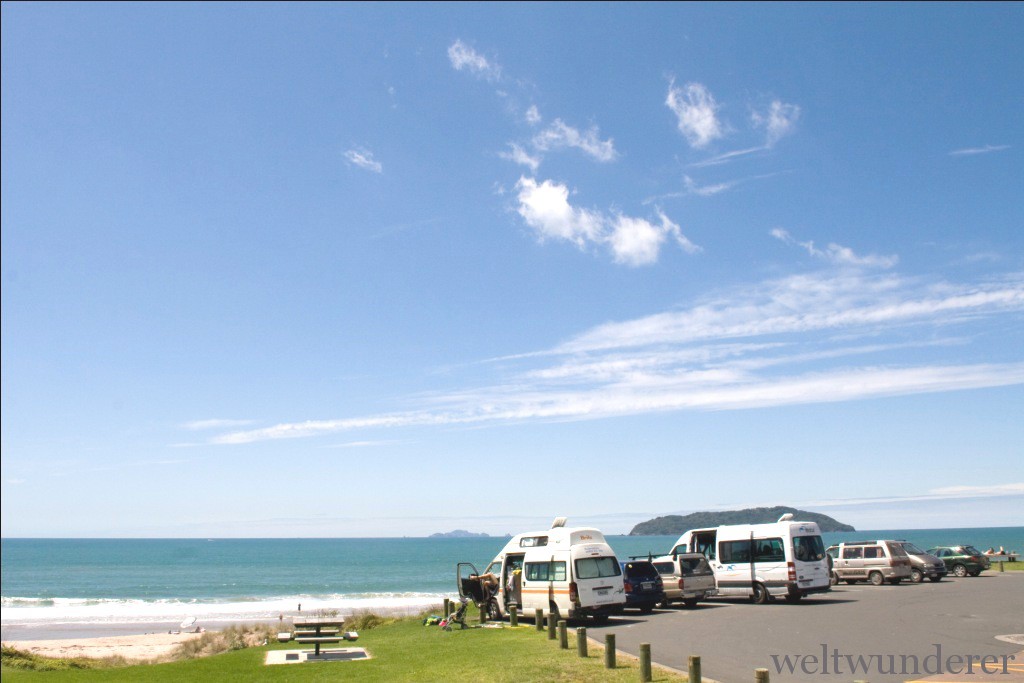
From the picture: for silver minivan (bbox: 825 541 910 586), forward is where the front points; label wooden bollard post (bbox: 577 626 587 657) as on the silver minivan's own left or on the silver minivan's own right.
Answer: on the silver minivan's own left

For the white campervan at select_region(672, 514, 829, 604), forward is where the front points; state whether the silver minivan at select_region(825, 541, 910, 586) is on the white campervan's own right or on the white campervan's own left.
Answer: on the white campervan's own right

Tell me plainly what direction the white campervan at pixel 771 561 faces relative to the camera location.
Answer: facing away from the viewer and to the left of the viewer

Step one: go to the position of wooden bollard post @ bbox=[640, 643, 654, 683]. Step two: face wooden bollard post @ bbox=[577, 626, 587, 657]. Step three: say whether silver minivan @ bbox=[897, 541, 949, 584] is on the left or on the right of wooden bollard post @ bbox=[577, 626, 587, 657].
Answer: right

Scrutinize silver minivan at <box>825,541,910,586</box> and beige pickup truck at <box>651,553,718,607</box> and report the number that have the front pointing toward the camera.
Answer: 0

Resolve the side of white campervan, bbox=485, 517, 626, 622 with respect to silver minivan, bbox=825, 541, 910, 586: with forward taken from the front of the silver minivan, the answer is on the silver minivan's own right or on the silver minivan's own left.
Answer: on the silver minivan's own left

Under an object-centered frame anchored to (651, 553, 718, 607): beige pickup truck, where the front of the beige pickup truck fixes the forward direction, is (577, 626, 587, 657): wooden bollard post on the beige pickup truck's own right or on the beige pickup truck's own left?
on the beige pickup truck's own left

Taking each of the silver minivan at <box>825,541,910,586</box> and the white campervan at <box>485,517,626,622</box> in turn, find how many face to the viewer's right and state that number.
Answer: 0

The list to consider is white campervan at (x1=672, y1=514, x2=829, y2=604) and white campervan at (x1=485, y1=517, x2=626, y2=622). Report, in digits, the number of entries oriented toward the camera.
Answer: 0

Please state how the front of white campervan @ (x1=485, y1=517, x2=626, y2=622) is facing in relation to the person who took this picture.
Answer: facing away from the viewer and to the left of the viewer

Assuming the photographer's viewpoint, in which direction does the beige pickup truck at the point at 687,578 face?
facing away from the viewer and to the left of the viewer

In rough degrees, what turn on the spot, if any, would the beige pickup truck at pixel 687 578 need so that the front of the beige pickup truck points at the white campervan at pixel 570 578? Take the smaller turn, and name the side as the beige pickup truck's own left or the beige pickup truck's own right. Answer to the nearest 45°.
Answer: approximately 90° to the beige pickup truck's own left

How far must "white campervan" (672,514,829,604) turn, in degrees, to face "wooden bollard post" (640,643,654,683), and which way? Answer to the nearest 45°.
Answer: approximately 135° to its left

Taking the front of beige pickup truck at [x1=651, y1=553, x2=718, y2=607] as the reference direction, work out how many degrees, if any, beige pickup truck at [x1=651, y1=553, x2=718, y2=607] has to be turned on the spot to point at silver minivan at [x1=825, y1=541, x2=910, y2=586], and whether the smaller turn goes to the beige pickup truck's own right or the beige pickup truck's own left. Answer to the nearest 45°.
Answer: approximately 90° to the beige pickup truck's own right

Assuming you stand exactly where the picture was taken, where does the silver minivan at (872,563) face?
facing away from the viewer and to the left of the viewer
